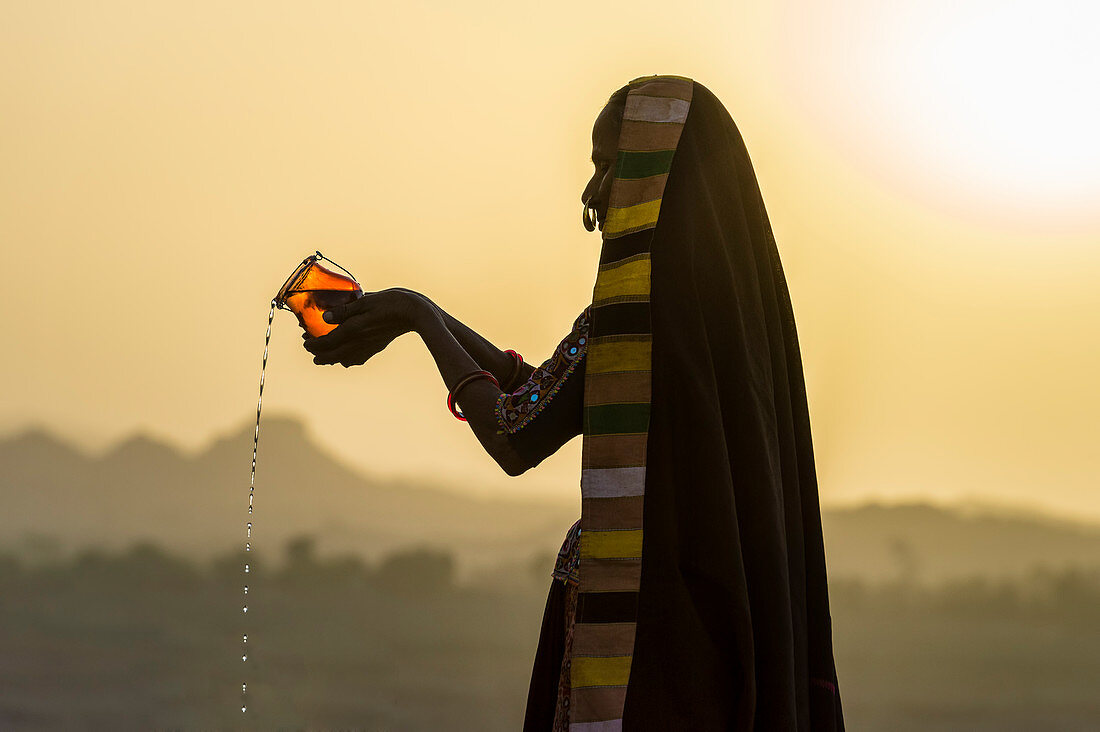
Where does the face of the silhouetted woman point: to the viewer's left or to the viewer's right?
to the viewer's left

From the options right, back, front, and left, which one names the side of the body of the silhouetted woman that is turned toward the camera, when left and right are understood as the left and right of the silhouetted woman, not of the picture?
left
